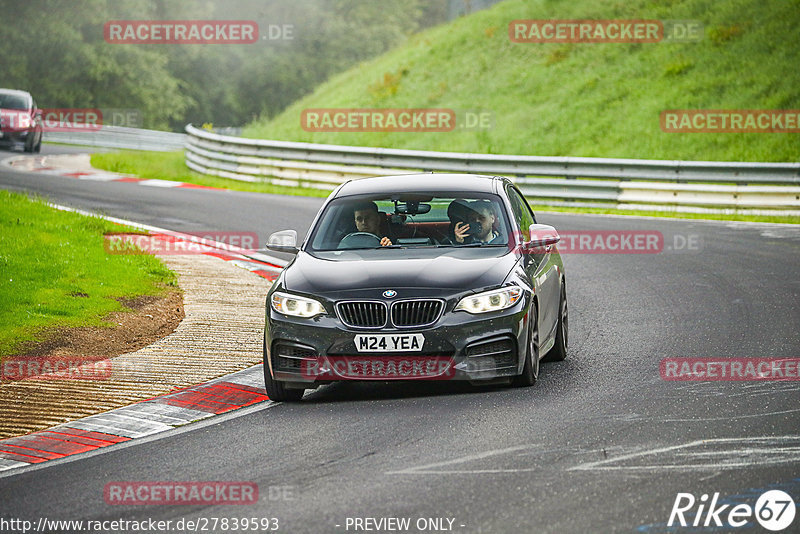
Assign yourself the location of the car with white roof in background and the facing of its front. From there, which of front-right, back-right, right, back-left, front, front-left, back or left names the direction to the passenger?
front-left

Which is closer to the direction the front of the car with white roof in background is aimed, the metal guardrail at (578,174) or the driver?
the driver

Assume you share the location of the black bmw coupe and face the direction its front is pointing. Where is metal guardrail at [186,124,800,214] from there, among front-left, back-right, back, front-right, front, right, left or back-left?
back

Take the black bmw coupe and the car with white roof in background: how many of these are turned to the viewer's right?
0

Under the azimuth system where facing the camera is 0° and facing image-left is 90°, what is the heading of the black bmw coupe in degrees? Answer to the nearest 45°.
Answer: approximately 0°

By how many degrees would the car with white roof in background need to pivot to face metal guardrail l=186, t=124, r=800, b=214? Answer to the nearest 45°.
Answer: approximately 90° to its left

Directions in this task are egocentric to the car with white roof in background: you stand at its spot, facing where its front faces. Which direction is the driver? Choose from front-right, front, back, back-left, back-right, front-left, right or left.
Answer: front-left

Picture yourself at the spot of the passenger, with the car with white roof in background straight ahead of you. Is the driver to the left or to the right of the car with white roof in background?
left

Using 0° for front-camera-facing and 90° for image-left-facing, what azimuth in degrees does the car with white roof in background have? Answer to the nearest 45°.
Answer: approximately 45°

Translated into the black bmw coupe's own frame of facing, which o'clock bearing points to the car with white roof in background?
The car with white roof in background is roughly at 5 o'clock from the black bmw coupe.
